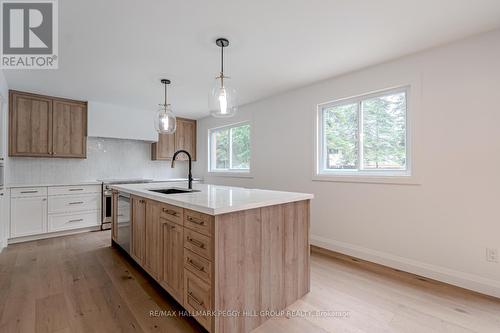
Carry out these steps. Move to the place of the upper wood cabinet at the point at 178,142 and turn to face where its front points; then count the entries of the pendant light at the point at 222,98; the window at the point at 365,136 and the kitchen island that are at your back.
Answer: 0

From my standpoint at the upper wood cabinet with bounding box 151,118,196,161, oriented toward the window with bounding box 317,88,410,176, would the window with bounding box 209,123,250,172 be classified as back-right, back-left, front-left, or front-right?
front-left

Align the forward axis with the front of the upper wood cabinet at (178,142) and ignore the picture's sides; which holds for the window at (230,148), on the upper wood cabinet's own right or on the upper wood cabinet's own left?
on the upper wood cabinet's own left

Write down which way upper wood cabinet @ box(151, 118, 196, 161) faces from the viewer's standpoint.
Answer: facing the viewer

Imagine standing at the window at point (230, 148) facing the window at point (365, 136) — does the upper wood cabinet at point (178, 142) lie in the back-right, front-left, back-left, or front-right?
back-right

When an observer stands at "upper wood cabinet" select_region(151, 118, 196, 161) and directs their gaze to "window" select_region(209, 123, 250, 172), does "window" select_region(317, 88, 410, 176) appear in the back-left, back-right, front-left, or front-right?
front-right

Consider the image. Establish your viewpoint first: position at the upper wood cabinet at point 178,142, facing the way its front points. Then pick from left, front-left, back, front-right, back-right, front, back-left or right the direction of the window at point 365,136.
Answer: front-left

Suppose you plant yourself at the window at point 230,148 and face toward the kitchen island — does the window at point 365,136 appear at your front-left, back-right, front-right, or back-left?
front-left

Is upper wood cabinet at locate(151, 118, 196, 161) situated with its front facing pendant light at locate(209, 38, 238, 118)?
yes

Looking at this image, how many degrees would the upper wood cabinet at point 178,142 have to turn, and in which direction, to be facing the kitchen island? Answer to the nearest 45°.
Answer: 0° — it already faces it

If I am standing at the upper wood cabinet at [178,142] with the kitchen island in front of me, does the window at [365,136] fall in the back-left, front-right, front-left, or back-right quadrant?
front-left

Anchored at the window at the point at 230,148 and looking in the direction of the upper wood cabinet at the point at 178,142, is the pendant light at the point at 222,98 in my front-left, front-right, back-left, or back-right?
back-left
